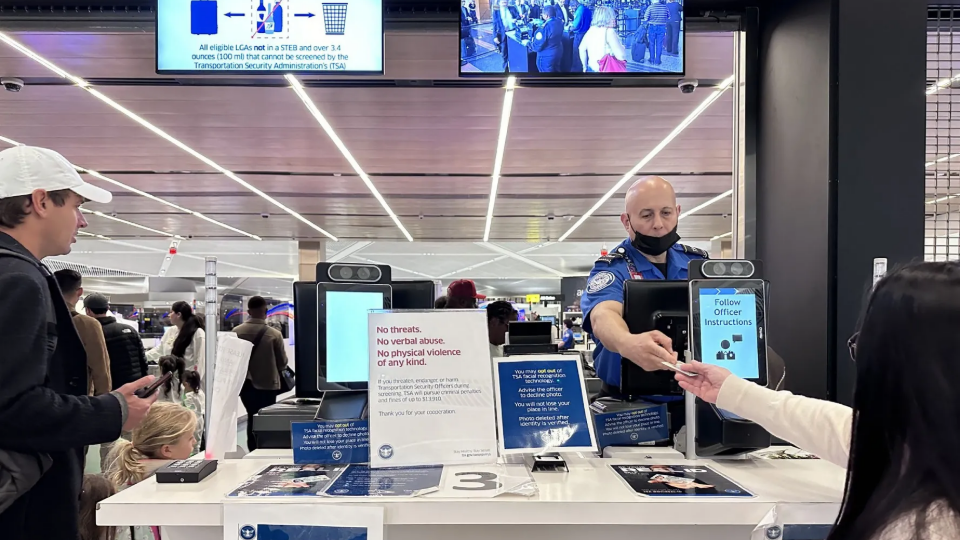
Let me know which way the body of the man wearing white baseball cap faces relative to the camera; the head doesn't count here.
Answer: to the viewer's right

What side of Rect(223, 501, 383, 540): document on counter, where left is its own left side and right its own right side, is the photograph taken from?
front

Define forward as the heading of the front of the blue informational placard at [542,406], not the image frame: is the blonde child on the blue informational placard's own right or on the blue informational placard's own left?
on the blue informational placard's own right

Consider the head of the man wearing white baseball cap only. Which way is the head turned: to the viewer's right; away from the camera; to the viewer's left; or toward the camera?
to the viewer's right

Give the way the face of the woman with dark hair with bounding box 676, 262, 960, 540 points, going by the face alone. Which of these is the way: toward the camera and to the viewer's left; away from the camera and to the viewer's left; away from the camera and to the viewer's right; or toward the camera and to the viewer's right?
away from the camera and to the viewer's left

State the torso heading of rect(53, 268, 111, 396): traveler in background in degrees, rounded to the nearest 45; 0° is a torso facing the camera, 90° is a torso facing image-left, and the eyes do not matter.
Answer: approximately 180°

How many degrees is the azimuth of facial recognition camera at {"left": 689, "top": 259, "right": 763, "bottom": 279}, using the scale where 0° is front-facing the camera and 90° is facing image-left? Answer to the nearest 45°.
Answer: approximately 0°
